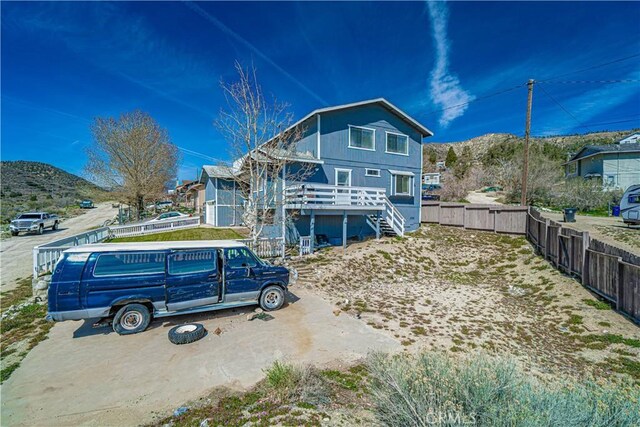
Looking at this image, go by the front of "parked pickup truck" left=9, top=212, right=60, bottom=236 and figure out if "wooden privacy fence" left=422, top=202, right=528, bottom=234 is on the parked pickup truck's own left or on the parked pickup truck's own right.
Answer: on the parked pickup truck's own left

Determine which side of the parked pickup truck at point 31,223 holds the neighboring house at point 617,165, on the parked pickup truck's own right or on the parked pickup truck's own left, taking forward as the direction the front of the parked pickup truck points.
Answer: on the parked pickup truck's own left

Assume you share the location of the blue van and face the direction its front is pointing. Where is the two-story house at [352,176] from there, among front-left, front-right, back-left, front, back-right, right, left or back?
front-left

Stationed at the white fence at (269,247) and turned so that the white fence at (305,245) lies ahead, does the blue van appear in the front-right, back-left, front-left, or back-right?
back-right

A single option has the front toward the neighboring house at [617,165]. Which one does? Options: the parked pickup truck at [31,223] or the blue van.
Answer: the blue van

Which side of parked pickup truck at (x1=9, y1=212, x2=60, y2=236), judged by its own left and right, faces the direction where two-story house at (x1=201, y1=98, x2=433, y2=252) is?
left

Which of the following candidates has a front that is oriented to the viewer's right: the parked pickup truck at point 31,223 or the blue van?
the blue van

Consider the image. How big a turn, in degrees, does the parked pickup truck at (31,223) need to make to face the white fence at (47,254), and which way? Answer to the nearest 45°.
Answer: approximately 45° to its left

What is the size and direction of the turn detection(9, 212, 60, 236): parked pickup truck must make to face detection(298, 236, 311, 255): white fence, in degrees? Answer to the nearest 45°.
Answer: approximately 90° to its left

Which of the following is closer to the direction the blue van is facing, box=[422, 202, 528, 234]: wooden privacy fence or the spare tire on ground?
the wooden privacy fence

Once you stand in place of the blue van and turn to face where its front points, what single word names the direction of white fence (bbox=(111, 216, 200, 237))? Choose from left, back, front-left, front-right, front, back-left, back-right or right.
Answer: left

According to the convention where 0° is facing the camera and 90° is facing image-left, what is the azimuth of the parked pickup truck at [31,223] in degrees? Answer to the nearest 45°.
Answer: approximately 45°

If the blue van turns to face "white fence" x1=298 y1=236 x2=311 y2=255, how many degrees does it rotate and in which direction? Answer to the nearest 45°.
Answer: approximately 45° to its left

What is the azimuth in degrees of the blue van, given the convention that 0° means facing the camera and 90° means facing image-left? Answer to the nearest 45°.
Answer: approximately 270°

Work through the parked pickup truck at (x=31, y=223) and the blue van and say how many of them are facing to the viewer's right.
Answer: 1
